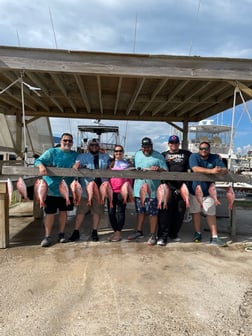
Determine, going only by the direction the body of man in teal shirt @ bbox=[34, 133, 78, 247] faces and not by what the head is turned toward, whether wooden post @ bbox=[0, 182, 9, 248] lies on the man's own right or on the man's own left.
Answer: on the man's own right

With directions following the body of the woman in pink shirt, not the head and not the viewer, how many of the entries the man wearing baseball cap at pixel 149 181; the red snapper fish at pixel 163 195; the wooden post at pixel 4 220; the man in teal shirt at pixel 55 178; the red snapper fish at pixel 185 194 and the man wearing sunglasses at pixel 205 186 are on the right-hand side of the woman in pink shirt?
2

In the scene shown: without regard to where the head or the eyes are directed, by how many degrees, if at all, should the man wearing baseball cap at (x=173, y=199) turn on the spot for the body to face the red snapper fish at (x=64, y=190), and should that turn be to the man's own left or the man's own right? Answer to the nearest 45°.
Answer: approximately 45° to the man's own right

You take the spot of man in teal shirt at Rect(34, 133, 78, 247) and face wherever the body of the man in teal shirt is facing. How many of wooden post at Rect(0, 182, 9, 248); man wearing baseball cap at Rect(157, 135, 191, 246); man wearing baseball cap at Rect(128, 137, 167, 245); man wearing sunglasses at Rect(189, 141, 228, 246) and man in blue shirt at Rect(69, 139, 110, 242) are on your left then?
4

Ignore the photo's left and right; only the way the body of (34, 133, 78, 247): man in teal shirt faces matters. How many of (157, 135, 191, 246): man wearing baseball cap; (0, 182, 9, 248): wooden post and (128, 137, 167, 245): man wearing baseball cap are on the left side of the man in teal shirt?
2

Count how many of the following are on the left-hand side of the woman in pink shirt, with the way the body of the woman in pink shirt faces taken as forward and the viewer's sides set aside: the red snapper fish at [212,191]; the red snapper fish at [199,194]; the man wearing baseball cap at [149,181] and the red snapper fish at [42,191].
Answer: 3

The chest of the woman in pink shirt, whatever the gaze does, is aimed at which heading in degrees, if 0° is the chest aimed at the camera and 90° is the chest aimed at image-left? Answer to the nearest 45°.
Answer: approximately 0°
